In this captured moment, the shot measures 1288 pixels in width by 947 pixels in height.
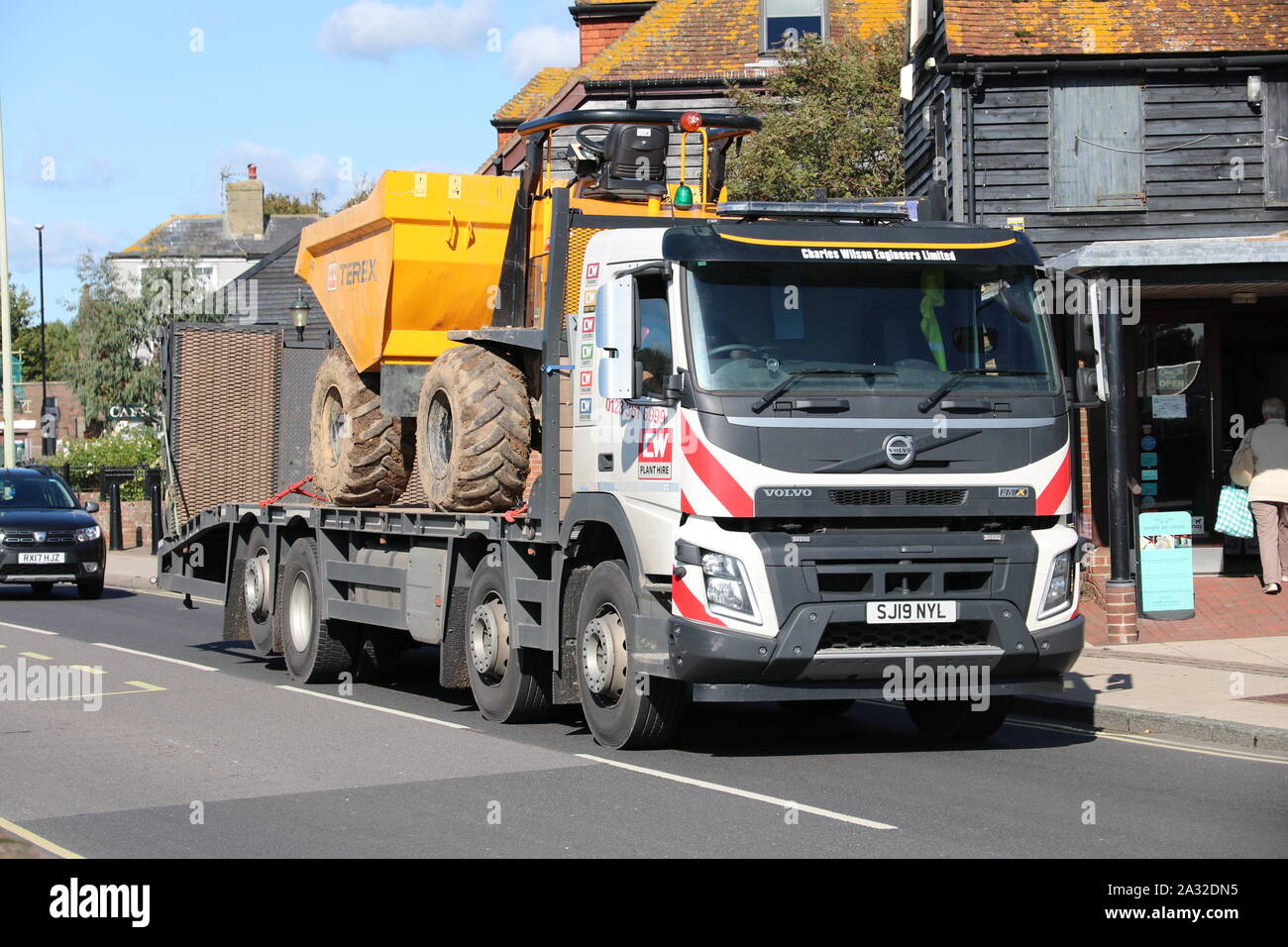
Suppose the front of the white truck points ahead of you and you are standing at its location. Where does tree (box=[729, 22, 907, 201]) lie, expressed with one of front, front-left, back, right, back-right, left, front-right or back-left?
back-left

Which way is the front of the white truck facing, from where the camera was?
facing the viewer and to the right of the viewer

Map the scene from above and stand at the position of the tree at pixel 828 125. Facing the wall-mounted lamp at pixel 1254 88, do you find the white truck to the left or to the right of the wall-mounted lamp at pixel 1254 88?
right

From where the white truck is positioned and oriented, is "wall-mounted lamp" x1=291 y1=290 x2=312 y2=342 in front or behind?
behind

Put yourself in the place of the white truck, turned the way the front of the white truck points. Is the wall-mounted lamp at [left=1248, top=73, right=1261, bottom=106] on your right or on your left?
on your left

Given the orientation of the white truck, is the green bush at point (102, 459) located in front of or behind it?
behind
